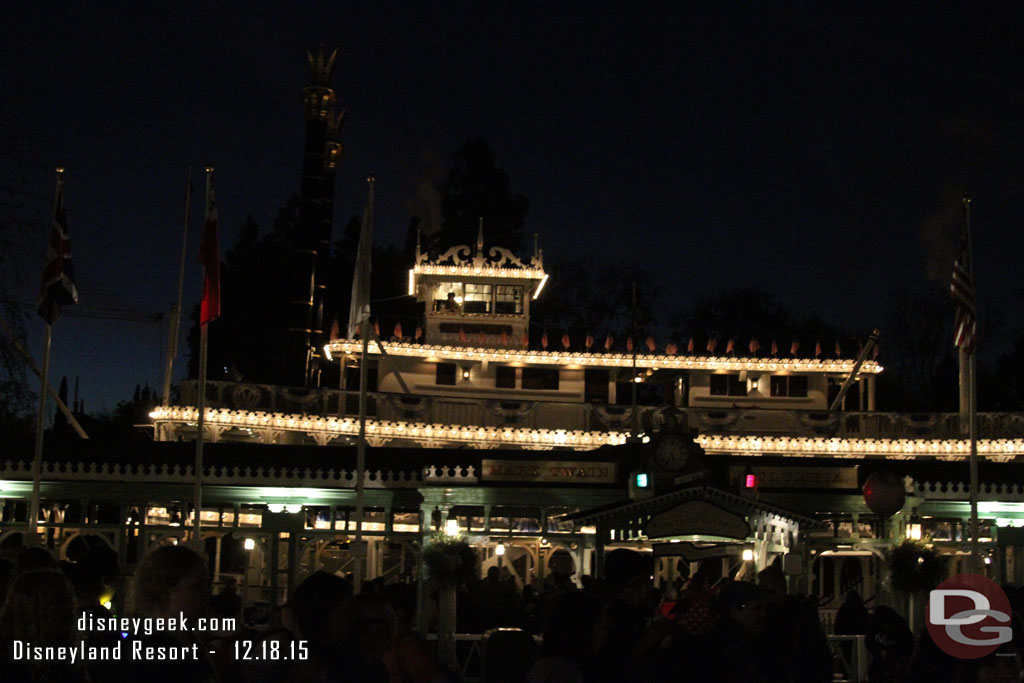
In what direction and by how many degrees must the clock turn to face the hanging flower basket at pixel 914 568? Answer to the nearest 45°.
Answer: approximately 90° to its left

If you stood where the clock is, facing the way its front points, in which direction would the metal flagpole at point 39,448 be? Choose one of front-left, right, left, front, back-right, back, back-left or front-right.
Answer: right

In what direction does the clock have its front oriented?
toward the camera
